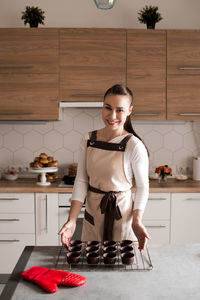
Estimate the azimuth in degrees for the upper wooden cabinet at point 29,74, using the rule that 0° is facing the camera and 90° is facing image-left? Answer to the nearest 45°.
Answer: approximately 0°

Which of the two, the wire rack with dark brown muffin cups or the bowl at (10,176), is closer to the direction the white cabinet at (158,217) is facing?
the wire rack with dark brown muffin cups

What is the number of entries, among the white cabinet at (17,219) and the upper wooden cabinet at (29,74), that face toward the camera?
2

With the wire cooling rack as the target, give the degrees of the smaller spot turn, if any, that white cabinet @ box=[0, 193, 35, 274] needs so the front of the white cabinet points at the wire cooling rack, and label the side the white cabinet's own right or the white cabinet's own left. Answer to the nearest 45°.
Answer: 0° — it already faces it

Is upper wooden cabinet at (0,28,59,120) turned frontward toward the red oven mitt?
yes

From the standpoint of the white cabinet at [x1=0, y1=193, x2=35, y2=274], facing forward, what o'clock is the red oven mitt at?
The red oven mitt is roughly at 12 o'clock from the white cabinet.

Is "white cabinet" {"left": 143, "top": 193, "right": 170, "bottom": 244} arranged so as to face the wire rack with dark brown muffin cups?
yes

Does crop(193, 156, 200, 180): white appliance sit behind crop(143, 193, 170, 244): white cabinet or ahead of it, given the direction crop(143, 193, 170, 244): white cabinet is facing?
behind
